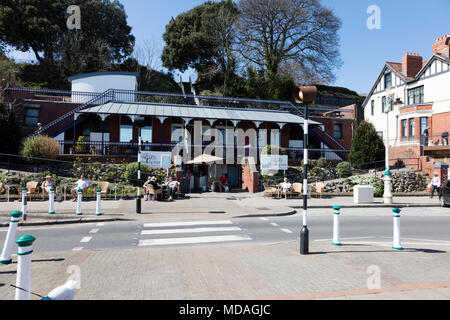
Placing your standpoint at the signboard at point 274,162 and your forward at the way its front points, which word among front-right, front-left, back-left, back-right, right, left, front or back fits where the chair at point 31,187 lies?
front-right

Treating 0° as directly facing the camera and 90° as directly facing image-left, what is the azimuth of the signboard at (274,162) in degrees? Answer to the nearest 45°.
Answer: approximately 0°

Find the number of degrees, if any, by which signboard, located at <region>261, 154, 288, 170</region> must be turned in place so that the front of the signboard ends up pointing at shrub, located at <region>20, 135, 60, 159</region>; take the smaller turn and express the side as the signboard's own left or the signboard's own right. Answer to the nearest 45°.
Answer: approximately 90° to the signboard's own right

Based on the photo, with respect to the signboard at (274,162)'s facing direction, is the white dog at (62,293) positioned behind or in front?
in front

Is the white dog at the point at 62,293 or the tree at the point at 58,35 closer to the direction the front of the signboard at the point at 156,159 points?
the white dog

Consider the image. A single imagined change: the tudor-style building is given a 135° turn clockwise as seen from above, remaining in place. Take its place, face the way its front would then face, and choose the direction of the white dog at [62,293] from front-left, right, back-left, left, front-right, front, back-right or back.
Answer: back

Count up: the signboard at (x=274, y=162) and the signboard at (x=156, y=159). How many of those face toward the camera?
2

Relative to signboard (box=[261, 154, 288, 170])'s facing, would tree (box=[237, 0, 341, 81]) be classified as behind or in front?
behind

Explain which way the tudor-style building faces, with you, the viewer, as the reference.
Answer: facing the viewer and to the left of the viewer

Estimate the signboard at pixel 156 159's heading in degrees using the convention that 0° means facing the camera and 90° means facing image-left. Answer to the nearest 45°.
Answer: approximately 0°
